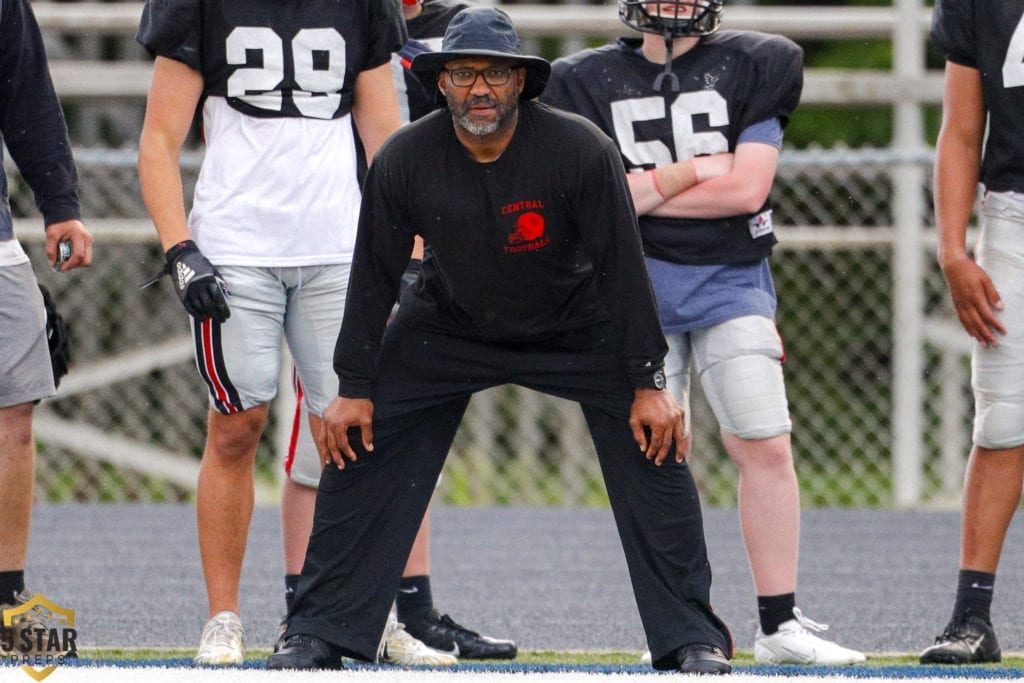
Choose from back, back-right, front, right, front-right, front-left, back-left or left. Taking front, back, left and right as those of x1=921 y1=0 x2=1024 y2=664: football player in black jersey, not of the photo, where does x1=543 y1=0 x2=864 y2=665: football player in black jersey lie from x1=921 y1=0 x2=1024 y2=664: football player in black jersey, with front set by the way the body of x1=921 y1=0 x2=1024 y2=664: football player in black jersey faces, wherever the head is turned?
right

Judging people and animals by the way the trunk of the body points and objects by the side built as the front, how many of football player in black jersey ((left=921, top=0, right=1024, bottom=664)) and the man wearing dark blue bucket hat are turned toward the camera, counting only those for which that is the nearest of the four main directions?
2

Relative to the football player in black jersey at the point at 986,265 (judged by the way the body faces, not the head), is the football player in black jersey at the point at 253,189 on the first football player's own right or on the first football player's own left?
on the first football player's own right

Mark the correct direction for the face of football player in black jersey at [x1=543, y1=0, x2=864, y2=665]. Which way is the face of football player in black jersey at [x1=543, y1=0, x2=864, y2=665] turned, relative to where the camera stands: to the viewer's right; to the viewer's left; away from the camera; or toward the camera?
toward the camera

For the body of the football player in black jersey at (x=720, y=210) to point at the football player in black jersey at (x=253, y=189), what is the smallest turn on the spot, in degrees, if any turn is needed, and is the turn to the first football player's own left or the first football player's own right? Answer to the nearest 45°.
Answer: approximately 90° to the first football player's own right

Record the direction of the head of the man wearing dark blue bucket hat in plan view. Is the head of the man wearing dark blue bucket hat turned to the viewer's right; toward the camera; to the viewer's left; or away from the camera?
toward the camera

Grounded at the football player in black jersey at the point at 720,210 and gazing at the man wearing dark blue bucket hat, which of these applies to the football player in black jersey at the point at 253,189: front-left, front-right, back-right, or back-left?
front-right

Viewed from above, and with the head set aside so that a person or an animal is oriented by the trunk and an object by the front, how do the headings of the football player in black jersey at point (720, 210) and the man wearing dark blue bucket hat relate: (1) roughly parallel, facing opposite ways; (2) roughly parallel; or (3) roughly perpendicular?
roughly parallel

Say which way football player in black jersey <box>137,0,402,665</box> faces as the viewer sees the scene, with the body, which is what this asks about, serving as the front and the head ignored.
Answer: toward the camera

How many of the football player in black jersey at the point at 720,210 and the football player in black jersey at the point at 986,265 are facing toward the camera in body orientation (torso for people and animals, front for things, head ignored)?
2

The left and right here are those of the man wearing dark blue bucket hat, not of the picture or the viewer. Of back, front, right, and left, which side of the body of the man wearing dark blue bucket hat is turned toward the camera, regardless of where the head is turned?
front

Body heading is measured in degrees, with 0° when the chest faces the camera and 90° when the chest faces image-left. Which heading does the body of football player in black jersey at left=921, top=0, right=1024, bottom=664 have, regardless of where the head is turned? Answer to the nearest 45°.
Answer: approximately 0°

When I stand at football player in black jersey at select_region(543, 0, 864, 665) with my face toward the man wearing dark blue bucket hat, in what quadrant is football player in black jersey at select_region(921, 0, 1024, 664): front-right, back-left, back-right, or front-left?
back-left
